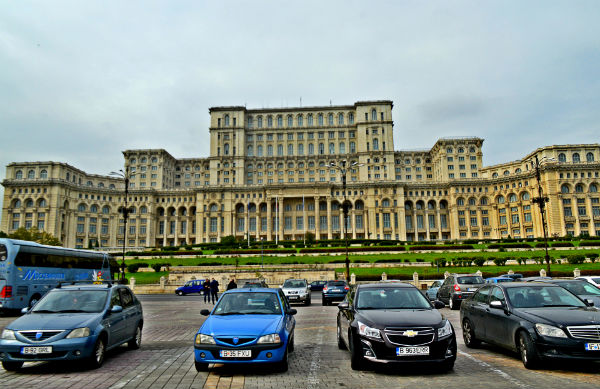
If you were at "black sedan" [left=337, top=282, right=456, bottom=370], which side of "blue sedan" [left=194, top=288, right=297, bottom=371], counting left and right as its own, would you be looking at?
left

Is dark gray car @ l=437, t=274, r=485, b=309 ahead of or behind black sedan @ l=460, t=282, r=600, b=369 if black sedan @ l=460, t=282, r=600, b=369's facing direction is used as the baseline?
behind

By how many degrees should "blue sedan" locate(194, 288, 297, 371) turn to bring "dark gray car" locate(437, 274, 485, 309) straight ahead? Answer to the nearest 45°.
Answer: approximately 135° to its left

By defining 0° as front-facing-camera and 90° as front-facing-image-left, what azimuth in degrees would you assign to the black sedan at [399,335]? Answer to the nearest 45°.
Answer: approximately 0°

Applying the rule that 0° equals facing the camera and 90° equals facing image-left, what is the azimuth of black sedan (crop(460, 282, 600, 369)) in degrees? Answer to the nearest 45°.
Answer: approximately 315°

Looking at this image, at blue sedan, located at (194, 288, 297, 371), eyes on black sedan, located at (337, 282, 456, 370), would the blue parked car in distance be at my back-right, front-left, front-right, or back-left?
back-left

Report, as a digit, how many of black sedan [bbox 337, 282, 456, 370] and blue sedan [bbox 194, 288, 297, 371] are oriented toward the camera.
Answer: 2

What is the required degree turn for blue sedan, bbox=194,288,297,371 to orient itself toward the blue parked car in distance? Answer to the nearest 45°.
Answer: approximately 180°

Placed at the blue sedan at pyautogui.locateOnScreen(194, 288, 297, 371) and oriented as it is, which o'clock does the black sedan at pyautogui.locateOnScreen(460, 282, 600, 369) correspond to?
The black sedan is roughly at 9 o'clock from the blue sedan.

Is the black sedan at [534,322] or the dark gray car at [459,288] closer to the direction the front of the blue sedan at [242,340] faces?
the black sedan
